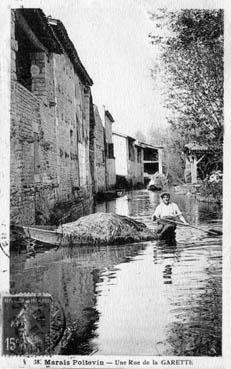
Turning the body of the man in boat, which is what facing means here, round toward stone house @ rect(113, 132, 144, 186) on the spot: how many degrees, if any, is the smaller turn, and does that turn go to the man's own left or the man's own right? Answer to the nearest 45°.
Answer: approximately 180°

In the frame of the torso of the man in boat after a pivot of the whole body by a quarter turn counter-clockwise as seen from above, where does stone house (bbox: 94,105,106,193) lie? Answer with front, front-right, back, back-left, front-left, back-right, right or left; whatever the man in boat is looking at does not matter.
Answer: back-left

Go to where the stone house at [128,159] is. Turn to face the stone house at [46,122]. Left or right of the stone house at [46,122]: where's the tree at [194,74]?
left
